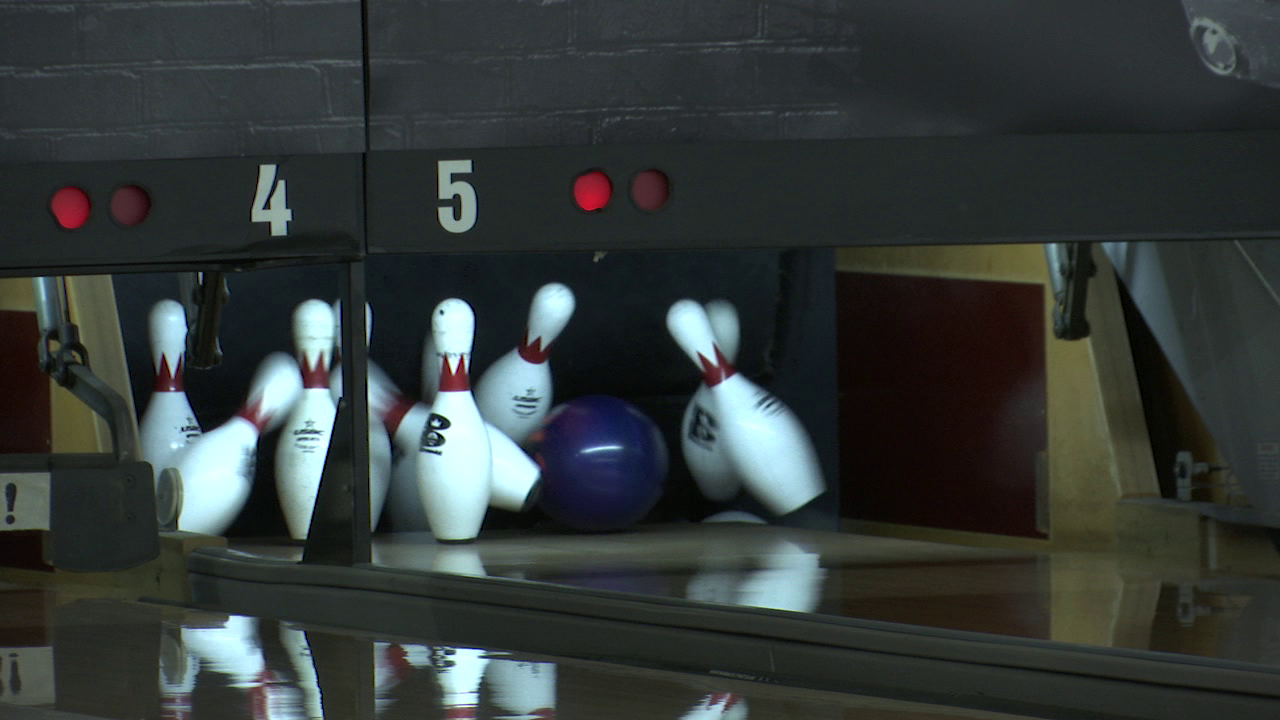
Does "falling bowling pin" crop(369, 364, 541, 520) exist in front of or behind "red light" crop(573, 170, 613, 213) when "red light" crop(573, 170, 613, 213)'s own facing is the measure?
behind

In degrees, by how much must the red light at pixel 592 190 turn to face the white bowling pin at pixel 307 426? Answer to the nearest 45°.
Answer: approximately 135° to its right

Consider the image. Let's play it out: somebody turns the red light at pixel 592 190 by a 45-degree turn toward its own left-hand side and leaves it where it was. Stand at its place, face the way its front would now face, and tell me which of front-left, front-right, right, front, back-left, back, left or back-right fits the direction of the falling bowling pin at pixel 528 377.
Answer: back-left

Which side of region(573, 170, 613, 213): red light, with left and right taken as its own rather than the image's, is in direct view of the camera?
front

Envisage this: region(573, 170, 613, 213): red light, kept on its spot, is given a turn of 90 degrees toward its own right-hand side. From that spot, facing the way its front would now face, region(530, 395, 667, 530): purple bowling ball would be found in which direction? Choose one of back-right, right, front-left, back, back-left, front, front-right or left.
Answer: right

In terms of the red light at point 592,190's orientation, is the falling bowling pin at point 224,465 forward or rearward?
rearward

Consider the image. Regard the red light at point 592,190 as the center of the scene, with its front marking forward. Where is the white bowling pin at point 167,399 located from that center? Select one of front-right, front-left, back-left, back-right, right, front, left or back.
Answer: back-right

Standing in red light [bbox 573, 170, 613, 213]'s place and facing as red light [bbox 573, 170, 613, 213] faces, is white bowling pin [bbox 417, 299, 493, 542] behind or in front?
behind

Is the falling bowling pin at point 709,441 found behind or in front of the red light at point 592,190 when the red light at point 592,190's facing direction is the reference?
behind
